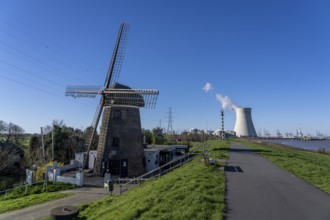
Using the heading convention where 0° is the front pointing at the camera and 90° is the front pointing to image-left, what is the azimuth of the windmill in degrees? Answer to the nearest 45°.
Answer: approximately 45°
